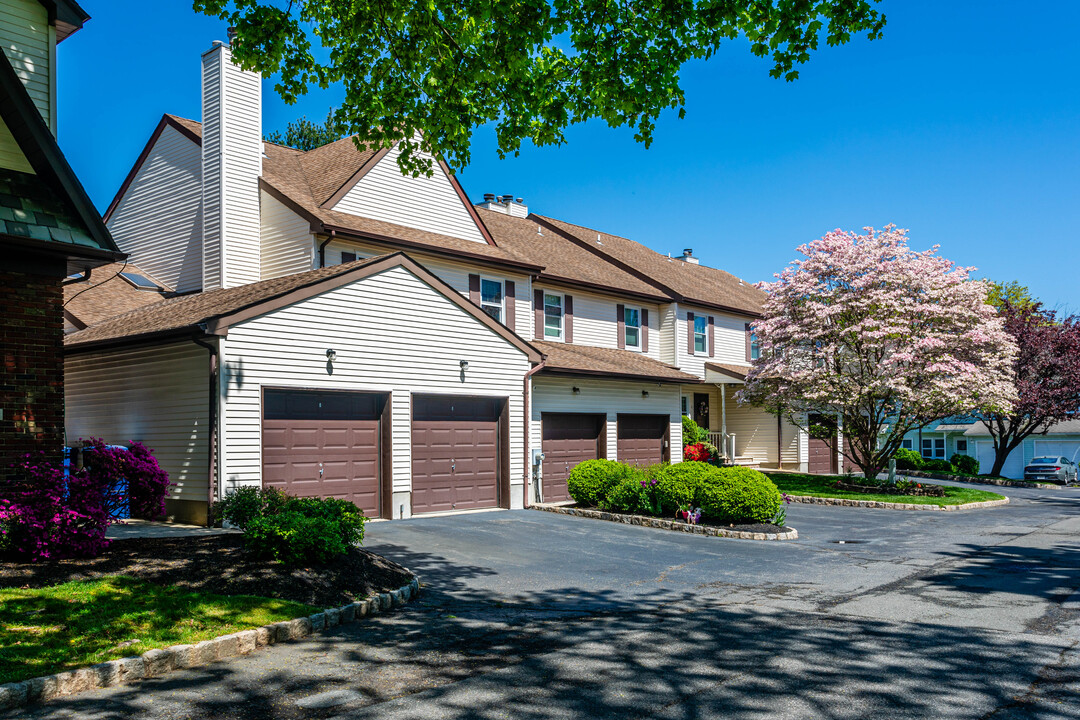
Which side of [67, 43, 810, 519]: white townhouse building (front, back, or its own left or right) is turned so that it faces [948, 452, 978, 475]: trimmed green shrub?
left

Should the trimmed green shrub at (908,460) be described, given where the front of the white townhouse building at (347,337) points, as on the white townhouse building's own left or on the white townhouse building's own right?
on the white townhouse building's own left

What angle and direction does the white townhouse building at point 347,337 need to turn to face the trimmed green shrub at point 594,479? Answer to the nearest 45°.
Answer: approximately 45° to its left

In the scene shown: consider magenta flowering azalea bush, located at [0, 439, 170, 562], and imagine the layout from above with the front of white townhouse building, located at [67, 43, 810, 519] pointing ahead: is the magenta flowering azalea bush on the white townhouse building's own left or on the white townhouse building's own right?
on the white townhouse building's own right

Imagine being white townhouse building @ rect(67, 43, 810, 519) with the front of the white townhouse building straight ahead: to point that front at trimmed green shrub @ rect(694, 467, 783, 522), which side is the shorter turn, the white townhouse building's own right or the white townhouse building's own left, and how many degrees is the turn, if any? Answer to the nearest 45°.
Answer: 0° — it already faces it

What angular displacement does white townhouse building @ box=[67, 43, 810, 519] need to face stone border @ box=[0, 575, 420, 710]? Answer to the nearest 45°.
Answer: approximately 45° to its right
